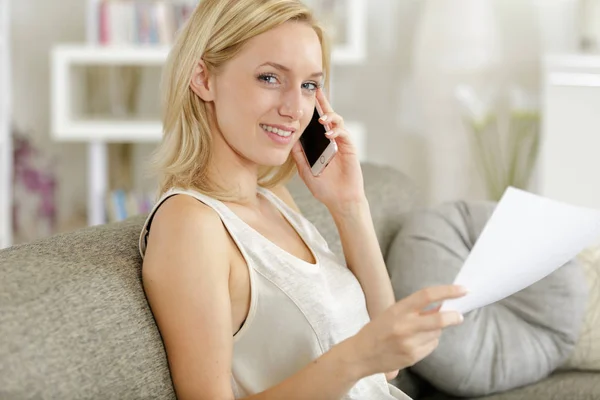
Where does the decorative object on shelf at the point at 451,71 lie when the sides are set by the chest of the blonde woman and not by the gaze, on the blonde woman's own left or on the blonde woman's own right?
on the blonde woman's own left

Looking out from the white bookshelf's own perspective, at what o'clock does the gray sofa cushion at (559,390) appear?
The gray sofa cushion is roughly at 11 o'clock from the white bookshelf.

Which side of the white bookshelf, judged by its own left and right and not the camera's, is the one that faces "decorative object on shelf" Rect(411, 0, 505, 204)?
left

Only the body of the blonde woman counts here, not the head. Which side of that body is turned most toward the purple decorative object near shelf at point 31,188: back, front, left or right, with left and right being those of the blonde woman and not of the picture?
back

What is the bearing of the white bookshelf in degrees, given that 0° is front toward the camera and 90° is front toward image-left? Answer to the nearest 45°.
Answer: approximately 0°

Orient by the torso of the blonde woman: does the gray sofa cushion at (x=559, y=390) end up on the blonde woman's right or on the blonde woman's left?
on the blonde woman's left

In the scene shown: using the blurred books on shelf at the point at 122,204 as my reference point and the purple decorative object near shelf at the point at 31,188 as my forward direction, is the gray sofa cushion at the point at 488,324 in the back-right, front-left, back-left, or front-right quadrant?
back-left

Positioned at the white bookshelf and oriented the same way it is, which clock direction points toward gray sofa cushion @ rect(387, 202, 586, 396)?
The gray sofa cushion is roughly at 11 o'clock from the white bookshelf.

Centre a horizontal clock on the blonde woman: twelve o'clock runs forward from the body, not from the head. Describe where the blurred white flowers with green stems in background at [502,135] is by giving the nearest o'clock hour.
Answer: The blurred white flowers with green stems in background is roughly at 8 o'clock from the blonde woman.

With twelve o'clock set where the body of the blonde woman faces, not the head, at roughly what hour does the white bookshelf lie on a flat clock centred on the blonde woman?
The white bookshelf is roughly at 7 o'clock from the blonde woman.

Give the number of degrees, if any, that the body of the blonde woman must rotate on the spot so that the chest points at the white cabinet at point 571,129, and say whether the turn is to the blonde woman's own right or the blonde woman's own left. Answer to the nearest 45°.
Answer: approximately 90° to the blonde woman's own left
